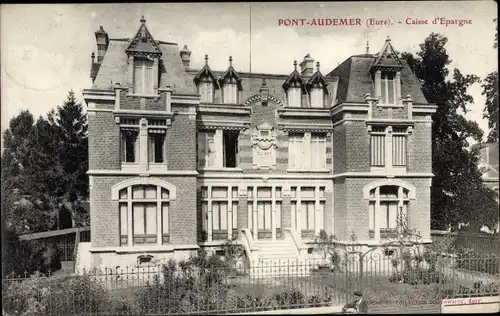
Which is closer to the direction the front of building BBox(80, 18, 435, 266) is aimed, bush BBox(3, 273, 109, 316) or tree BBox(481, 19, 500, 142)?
the bush

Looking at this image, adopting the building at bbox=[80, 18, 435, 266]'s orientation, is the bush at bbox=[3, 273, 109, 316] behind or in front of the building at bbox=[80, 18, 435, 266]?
in front

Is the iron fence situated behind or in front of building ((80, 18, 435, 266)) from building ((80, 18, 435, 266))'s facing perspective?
in front

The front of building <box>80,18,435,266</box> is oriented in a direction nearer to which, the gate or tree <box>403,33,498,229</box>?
the gate

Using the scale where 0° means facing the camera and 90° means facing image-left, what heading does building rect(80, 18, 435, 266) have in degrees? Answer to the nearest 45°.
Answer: approximately 0°

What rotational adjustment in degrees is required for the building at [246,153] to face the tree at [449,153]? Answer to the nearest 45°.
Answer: approximately 135° to its left
